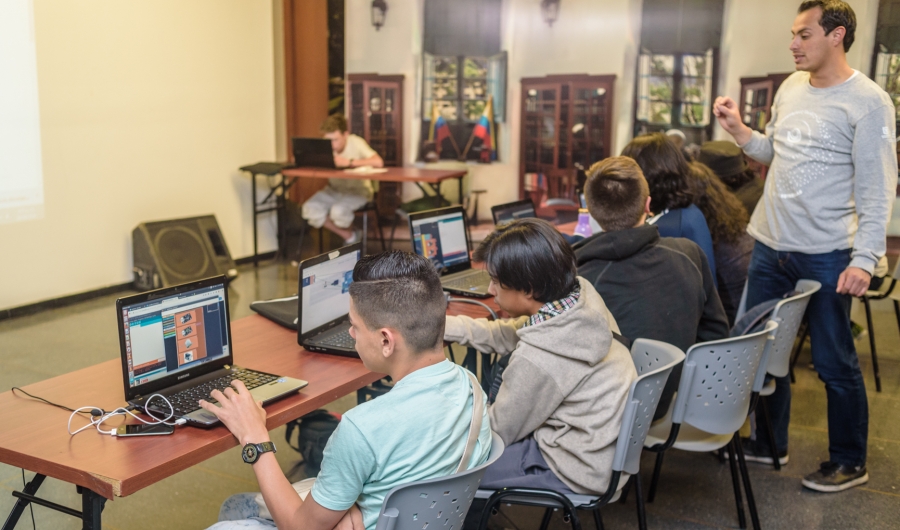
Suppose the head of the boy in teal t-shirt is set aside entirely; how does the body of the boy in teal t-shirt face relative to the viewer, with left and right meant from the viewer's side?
facing away from the viewer and to the left of the viewer

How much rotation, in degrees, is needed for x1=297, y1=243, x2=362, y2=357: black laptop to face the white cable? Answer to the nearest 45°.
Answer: approximately 90° to its right

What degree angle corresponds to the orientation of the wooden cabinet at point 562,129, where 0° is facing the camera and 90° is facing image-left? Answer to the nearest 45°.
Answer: approximately 0°

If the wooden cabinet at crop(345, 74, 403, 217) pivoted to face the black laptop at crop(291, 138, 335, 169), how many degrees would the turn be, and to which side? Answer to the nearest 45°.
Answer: approximately 45° to its right

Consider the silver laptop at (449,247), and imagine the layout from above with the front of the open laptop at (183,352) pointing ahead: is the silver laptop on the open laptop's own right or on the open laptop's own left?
on the open laptop's own left

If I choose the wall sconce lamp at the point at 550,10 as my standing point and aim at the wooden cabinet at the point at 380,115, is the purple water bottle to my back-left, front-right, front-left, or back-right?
back-left

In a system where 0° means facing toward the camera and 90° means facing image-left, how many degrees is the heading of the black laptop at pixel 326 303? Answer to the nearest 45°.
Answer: approximately 315°

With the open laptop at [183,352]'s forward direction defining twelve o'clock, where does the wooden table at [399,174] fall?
The wooden table is roughly at 8 o'clock from the open laptop.

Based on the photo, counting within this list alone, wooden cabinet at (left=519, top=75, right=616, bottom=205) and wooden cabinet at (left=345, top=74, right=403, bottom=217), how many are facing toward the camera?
2

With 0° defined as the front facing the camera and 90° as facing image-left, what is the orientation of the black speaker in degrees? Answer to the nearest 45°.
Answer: approximately 315°

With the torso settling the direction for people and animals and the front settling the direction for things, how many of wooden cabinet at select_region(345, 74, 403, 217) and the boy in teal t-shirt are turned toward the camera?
1
